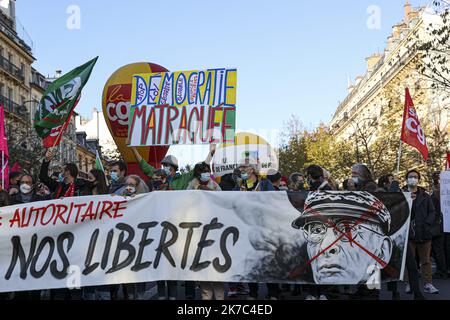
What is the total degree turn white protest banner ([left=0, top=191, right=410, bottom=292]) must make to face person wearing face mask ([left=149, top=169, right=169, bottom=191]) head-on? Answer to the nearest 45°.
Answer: approximately 180°

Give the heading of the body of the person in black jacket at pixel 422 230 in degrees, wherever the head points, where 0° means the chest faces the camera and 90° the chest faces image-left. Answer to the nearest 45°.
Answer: approximately 0°

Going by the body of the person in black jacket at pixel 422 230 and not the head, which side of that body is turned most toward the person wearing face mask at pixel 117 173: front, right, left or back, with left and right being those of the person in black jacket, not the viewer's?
right

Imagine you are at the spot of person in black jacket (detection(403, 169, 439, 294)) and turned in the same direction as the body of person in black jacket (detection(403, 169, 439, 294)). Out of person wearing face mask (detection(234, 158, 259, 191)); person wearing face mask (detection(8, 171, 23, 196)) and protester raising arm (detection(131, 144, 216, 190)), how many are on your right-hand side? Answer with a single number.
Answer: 3

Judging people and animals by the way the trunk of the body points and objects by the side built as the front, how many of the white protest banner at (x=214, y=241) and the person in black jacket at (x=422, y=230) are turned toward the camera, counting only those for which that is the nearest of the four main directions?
2

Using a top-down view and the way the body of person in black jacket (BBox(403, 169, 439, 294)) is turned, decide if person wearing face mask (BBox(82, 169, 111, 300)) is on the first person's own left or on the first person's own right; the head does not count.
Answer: on the first person's own right

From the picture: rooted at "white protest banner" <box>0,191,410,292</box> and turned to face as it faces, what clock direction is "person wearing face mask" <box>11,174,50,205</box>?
The person wearing face mask is roughly at 4 o'clock from the white protest banner.

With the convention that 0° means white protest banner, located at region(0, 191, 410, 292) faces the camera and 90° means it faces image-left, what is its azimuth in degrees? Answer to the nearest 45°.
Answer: approximately 0°

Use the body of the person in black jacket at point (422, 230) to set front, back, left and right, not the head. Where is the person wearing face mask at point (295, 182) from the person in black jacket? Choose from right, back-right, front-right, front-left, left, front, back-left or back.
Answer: back-right

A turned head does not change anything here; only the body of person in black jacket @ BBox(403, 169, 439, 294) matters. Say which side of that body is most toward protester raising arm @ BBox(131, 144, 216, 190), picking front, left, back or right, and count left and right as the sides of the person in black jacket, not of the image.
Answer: right
